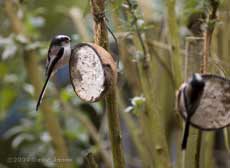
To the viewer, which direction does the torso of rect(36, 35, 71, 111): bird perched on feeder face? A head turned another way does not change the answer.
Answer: to the viewer's right
